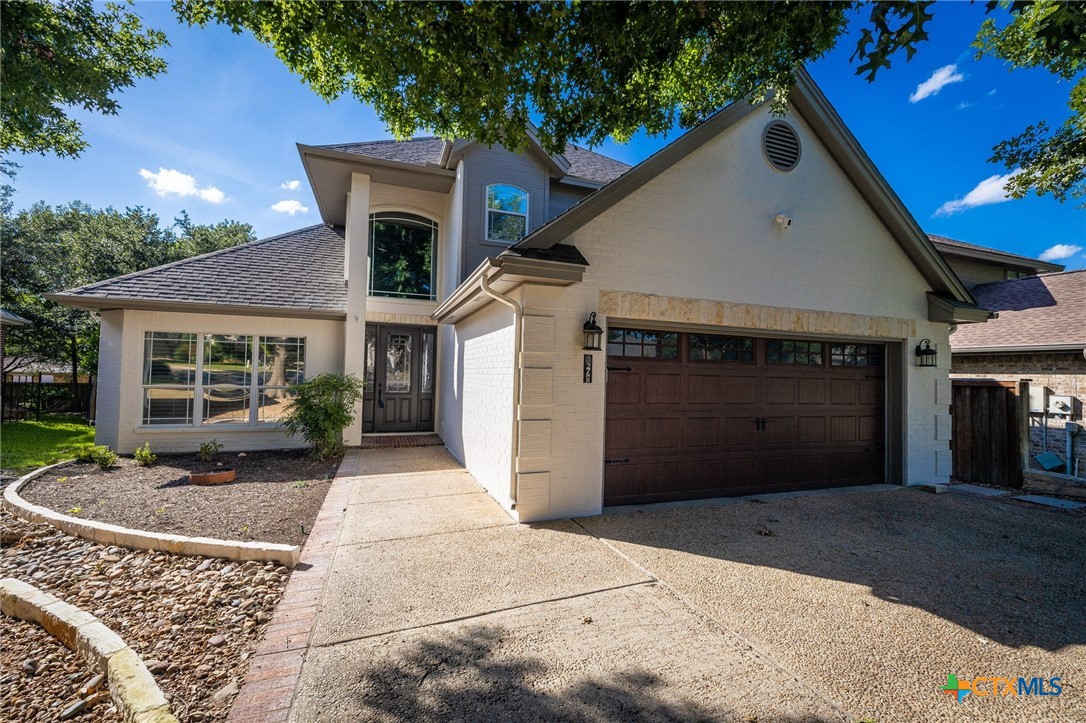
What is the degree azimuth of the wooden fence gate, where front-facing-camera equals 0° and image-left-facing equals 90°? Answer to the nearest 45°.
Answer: approximately 0°

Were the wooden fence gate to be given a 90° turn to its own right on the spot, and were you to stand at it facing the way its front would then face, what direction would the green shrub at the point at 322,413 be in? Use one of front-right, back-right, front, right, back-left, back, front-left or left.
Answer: front-left

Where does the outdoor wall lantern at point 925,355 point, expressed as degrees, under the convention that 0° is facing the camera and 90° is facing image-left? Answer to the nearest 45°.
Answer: approximately 315°

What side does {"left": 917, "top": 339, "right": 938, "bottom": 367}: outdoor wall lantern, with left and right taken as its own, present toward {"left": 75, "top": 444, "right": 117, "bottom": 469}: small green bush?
right

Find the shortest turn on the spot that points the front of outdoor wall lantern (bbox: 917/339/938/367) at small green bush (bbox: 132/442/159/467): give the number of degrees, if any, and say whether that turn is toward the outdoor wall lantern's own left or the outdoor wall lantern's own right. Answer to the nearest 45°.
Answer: approximately 90° to the outdoor wall lantern's own right

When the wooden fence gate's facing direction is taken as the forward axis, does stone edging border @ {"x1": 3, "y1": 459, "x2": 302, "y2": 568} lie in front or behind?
in front

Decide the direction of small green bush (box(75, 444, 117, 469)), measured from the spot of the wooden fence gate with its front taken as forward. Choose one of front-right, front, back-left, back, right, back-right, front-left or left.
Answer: front-right
